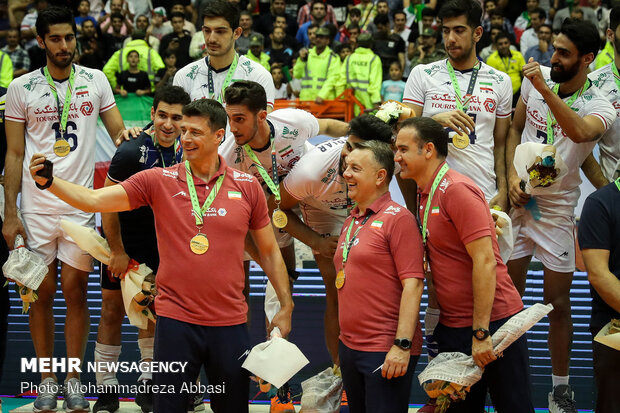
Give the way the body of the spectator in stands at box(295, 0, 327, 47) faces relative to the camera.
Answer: toward the camera

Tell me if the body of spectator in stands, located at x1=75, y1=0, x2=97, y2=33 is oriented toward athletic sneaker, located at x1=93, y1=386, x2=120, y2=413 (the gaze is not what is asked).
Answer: yes

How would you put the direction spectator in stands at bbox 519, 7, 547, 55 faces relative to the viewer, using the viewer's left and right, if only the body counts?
facing the viewer and to the left of the viewer

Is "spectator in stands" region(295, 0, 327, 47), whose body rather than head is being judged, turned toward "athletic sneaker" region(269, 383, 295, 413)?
yes

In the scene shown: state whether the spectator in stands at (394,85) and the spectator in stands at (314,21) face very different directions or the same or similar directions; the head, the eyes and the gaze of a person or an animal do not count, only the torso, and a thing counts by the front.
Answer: same or similar directions

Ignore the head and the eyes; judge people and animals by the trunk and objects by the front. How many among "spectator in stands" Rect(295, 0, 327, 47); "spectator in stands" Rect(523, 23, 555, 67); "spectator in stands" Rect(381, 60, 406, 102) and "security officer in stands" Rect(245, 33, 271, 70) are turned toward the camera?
4

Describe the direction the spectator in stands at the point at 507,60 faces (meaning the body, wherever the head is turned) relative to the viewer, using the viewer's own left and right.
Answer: facing the viewer

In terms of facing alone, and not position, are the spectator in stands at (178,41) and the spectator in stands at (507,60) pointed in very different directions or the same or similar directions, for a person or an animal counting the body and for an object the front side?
same or similar directions

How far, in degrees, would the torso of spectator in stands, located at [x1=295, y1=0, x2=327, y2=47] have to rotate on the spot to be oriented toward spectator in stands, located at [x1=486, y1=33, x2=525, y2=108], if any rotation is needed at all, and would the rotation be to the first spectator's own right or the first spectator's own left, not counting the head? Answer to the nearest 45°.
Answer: approximately 45° to the first spectator's own left

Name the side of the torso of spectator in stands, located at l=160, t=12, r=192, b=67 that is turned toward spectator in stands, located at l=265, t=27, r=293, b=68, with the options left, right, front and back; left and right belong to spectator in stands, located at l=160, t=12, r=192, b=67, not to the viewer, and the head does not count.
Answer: left

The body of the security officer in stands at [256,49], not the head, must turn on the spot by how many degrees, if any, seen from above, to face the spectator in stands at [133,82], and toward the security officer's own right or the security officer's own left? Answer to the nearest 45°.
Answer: approximately 45° to the security officer's own right

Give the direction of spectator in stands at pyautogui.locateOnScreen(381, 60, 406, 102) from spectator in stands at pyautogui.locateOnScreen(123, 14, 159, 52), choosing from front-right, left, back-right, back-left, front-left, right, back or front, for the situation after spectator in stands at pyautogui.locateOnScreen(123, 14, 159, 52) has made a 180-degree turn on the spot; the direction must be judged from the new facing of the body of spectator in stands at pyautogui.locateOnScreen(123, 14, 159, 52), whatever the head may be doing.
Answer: back-right

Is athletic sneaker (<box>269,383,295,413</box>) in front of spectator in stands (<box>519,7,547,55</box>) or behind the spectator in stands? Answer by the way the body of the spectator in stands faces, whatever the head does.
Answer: in front

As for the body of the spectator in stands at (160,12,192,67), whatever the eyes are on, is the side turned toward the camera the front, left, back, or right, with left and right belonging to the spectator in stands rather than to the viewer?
front

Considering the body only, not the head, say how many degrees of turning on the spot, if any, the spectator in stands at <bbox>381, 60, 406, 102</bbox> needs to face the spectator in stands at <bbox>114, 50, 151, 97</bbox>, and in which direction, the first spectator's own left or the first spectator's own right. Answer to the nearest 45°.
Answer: approximately 90° to the first spectator's own right

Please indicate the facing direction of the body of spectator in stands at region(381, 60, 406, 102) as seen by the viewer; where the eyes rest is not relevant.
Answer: toward the camera
